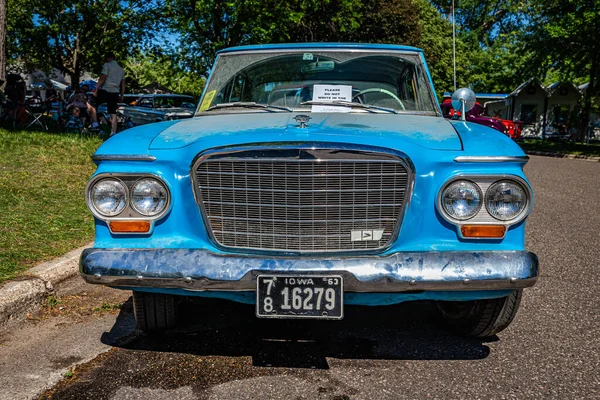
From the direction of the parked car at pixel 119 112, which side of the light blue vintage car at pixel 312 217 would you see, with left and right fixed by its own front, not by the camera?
back

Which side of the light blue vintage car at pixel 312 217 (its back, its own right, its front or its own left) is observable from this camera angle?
front

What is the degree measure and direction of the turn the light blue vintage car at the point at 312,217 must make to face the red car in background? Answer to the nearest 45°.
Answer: approximately 180°

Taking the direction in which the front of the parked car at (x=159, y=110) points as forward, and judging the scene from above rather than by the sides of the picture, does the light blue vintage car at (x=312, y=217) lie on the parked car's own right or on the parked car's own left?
on the parked car's own left

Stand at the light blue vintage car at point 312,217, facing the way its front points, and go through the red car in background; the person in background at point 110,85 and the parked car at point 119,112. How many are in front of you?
0

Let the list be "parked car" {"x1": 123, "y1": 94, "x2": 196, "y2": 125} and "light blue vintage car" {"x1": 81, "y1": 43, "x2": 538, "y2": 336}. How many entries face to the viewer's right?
0

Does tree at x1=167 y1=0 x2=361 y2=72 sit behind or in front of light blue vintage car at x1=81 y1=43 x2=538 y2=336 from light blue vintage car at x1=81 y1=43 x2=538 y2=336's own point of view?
behind

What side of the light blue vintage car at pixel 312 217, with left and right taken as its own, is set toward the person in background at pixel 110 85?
back

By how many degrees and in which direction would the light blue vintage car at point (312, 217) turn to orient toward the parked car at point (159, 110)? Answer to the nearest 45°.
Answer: approximately 180°
